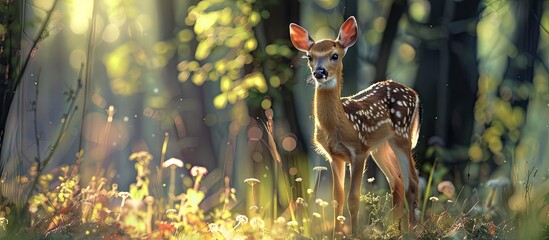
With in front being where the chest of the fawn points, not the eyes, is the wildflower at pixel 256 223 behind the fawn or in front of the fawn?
in front

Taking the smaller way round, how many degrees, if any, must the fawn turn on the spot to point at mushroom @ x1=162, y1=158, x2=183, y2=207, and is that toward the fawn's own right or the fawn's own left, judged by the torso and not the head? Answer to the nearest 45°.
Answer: approximately 45° to the fawn's own right

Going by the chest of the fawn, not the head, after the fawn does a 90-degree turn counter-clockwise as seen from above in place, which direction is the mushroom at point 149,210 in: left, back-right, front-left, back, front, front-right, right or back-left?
back-right

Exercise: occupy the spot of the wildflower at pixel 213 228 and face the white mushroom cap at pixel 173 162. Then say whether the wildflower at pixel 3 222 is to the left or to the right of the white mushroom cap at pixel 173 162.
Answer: left

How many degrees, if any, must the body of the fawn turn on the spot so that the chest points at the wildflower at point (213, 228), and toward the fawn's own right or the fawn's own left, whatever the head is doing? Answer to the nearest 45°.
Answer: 0° — it already faces it

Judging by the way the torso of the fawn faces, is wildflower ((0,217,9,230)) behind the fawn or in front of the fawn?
in front

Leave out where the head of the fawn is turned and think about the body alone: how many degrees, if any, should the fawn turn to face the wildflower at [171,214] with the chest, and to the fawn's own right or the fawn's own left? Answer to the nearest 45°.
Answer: approximately 45° to the fawn's own right

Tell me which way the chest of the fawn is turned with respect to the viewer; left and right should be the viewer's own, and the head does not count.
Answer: facing the viewer and to the left of the viewer

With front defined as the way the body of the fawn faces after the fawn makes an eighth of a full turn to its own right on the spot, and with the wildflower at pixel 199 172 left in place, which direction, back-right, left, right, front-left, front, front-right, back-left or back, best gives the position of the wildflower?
front
